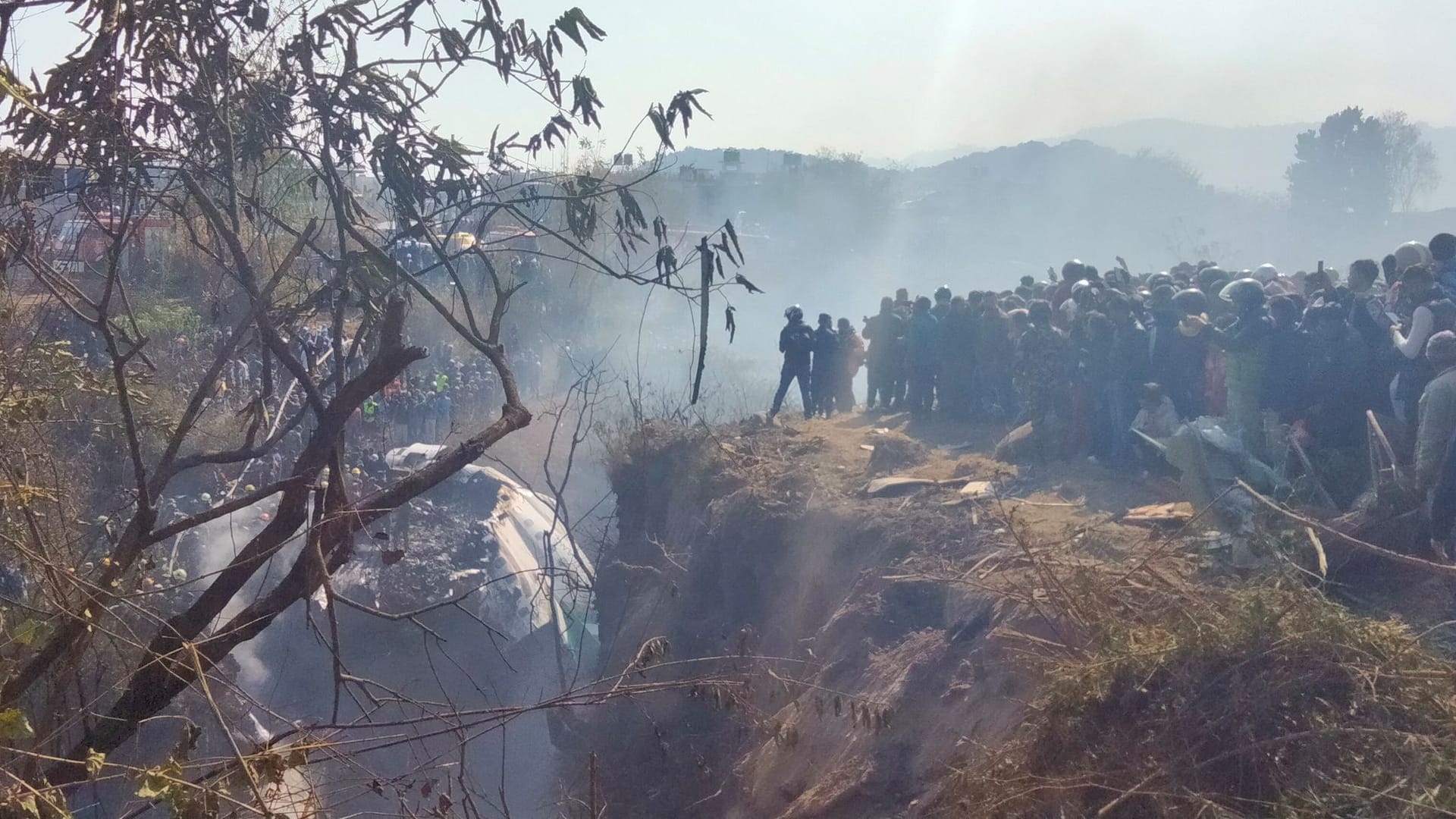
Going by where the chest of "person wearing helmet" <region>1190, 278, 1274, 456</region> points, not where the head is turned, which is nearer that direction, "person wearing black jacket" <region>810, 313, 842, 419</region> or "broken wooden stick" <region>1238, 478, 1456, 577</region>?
the person wearing black jacket

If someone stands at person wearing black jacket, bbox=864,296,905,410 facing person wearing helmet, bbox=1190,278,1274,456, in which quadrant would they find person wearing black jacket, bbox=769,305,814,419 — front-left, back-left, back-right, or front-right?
back-right

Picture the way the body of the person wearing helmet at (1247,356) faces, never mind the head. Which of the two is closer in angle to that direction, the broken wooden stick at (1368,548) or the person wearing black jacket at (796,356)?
the person wearing black jacket

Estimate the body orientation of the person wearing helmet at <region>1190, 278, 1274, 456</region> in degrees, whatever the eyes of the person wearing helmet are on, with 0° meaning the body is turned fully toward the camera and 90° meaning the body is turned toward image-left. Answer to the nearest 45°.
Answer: approximately 90°

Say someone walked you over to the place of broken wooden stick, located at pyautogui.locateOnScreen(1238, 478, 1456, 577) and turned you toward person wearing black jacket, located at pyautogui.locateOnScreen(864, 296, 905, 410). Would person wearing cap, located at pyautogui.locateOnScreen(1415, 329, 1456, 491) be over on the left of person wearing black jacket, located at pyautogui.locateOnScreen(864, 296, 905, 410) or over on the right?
right

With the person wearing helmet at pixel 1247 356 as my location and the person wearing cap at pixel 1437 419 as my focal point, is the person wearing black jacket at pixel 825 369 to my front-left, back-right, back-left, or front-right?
back-right

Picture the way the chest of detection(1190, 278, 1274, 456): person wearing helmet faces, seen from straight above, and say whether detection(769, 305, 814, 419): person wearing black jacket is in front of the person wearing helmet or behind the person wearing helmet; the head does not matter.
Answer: in front

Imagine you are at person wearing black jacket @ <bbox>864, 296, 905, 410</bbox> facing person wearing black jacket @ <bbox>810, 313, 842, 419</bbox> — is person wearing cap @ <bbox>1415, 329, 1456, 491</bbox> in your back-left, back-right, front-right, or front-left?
back-left

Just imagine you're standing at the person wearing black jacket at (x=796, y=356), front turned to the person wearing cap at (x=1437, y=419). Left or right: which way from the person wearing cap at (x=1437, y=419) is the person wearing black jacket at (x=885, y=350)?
left
